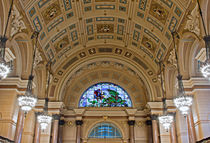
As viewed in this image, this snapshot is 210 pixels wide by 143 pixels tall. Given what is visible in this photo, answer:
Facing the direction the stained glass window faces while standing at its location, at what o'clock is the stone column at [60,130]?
The stone column is roughly at 2 o'clock from the stained glass window.

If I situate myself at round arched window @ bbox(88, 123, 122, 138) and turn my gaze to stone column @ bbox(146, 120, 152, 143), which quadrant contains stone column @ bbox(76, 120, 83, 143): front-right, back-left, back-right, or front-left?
back-right

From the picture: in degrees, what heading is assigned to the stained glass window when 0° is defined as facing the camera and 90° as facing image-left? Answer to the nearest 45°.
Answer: approximately 0°

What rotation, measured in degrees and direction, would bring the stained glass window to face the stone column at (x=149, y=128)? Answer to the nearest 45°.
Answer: approximately 45° to its left

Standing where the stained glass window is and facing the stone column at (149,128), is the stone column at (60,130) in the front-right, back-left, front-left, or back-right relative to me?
back-right
